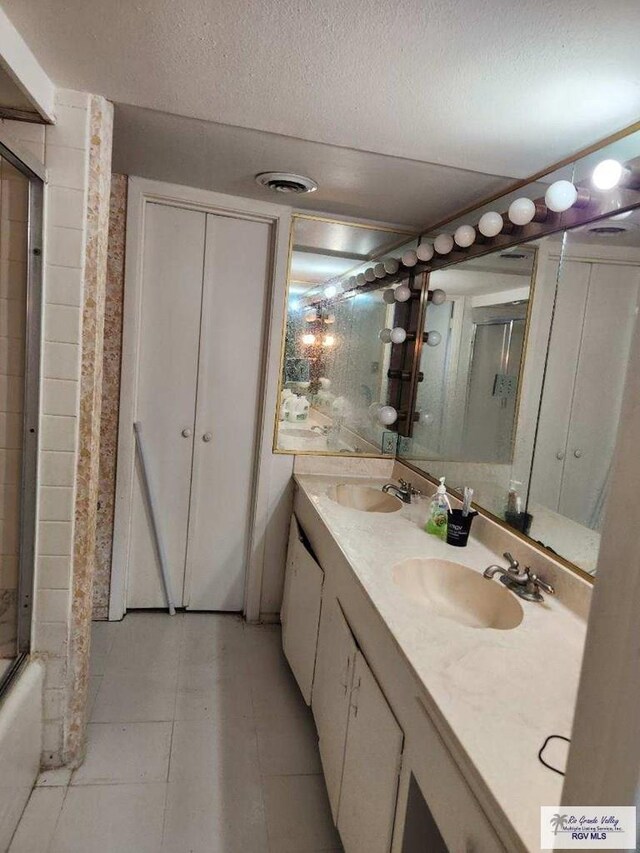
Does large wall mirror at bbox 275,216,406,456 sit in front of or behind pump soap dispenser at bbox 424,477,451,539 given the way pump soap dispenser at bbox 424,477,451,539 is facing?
behind

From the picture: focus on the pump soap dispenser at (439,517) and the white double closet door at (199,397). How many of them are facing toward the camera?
2

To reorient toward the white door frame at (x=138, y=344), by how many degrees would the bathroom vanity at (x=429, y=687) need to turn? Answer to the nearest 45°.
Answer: approximately 90° to its right

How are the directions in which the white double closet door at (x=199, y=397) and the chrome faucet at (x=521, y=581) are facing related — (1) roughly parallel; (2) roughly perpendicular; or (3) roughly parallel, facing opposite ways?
roughly perpendicular

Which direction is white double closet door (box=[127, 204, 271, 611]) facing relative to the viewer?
toward the camera

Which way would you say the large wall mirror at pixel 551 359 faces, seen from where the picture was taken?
facing the viewer and to the left of the viewer

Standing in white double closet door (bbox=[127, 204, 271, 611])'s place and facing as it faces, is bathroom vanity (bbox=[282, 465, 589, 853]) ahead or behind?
ahead

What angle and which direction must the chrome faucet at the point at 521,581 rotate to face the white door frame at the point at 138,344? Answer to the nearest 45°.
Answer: approximately 45° to its right

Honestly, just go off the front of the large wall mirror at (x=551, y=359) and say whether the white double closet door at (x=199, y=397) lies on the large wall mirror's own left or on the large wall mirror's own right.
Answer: on the large wall mirror's own right

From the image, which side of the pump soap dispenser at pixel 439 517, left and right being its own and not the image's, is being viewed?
front

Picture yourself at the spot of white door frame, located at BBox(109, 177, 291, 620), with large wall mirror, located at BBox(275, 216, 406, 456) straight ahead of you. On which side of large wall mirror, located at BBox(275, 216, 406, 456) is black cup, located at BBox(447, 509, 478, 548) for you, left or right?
right

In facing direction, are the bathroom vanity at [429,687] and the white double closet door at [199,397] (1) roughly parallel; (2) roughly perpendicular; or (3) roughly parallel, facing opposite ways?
roughly perpendicular
